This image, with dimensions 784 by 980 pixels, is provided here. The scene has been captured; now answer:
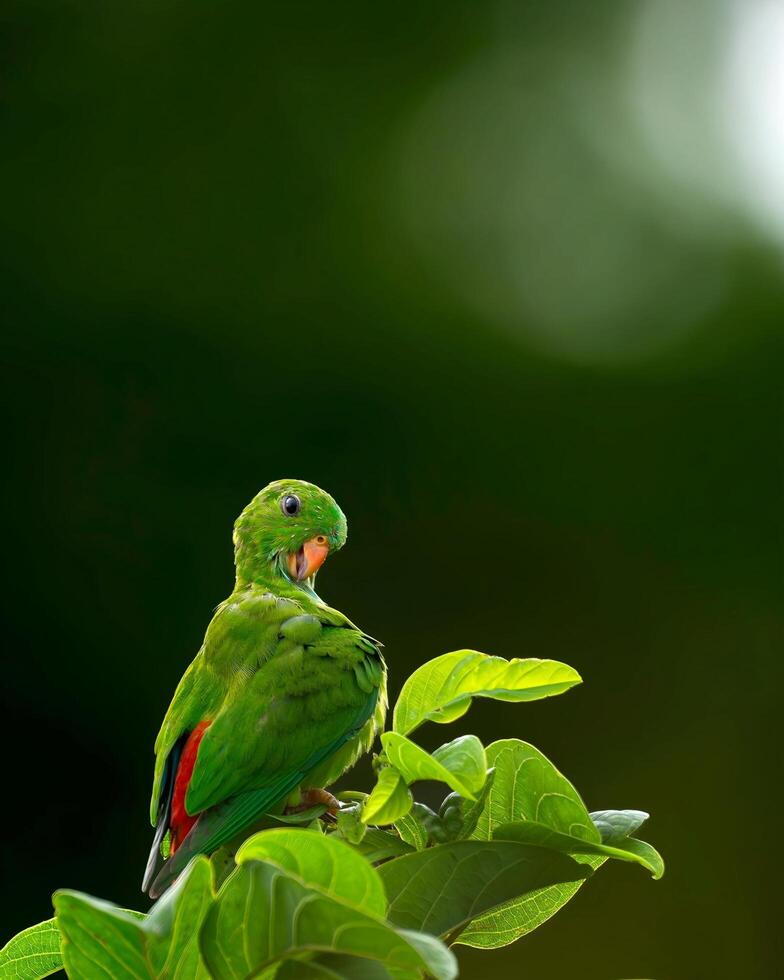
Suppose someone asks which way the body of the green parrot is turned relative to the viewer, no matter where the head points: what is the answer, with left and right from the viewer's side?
facing away from the viewer and to the right of the viewer
